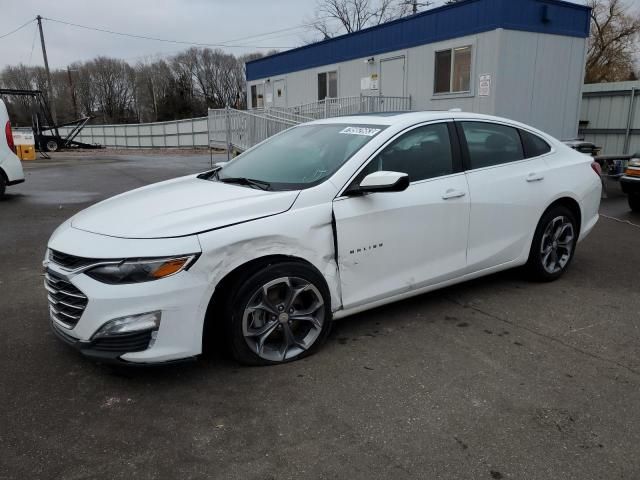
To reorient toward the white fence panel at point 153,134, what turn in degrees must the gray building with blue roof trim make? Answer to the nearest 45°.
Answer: approximately 90° to its right

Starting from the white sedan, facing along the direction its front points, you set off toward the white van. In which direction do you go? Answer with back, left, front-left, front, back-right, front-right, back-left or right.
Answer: right

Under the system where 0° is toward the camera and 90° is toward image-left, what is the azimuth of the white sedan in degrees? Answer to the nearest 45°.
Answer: approximately 45°

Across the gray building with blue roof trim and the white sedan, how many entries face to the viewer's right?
0

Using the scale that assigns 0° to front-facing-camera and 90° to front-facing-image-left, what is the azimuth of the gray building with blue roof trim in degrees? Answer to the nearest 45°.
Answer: approximately 45°
